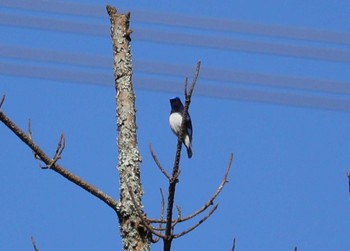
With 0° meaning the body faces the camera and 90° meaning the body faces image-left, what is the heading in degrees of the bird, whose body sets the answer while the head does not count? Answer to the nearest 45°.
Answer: approximately 45°
